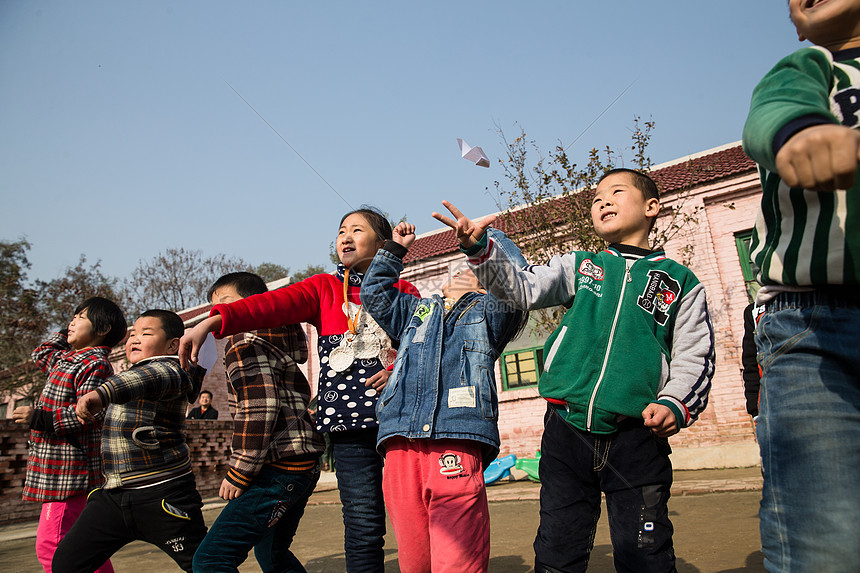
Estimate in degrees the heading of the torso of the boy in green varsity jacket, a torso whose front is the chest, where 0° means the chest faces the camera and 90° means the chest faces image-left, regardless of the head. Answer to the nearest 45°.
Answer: approximately 45°

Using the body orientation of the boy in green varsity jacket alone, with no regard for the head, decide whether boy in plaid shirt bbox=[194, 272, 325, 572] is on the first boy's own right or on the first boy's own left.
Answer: on the first boy's own right

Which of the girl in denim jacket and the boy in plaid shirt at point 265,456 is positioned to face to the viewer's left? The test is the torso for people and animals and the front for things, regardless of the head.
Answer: the boy in plaid shirt

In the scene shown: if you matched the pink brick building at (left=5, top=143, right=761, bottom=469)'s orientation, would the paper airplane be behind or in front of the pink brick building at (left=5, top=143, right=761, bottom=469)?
in front

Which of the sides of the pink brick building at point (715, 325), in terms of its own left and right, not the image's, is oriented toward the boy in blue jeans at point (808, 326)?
front

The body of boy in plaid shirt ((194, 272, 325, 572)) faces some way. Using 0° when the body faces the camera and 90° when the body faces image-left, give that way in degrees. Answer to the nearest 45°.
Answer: approximately 90°

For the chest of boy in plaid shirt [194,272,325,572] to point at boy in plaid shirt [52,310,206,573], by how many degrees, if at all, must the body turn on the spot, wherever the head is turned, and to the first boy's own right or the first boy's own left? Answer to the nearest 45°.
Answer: approximately 45° to the first boy's own right

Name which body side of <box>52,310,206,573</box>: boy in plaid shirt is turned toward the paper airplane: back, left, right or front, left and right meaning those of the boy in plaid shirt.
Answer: left

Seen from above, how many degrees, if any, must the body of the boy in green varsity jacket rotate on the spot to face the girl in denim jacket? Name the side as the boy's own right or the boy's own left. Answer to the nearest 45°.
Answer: approximately 45° to the boy's own right

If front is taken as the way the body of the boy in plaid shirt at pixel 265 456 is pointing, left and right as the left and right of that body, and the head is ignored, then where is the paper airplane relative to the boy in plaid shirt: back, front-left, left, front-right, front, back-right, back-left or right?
back-left
